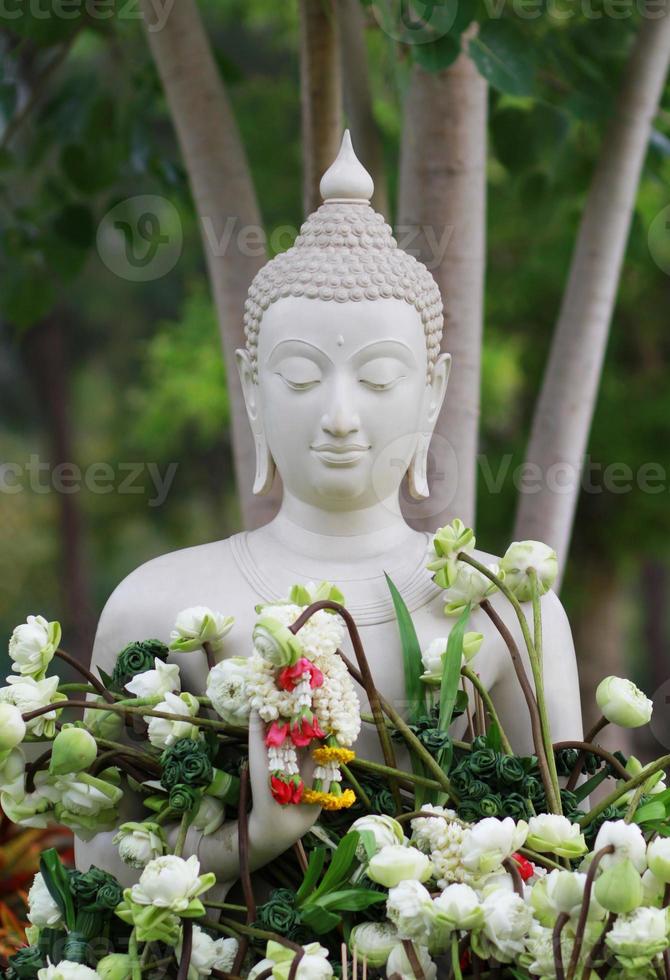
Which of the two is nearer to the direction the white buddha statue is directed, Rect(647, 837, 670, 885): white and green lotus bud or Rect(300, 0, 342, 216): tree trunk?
the white and green lotus bud

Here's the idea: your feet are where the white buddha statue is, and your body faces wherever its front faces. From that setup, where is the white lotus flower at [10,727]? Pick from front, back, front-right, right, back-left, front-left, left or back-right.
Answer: front-right

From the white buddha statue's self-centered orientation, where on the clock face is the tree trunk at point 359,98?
The tree trunk is roughly at 6 o'clock from the white buddha statue.

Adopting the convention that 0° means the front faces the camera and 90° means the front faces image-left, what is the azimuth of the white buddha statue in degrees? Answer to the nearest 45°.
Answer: approximately 0°

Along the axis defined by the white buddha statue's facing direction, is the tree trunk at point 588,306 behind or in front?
behind

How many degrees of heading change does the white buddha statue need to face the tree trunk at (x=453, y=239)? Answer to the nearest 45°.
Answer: approximately 180°
